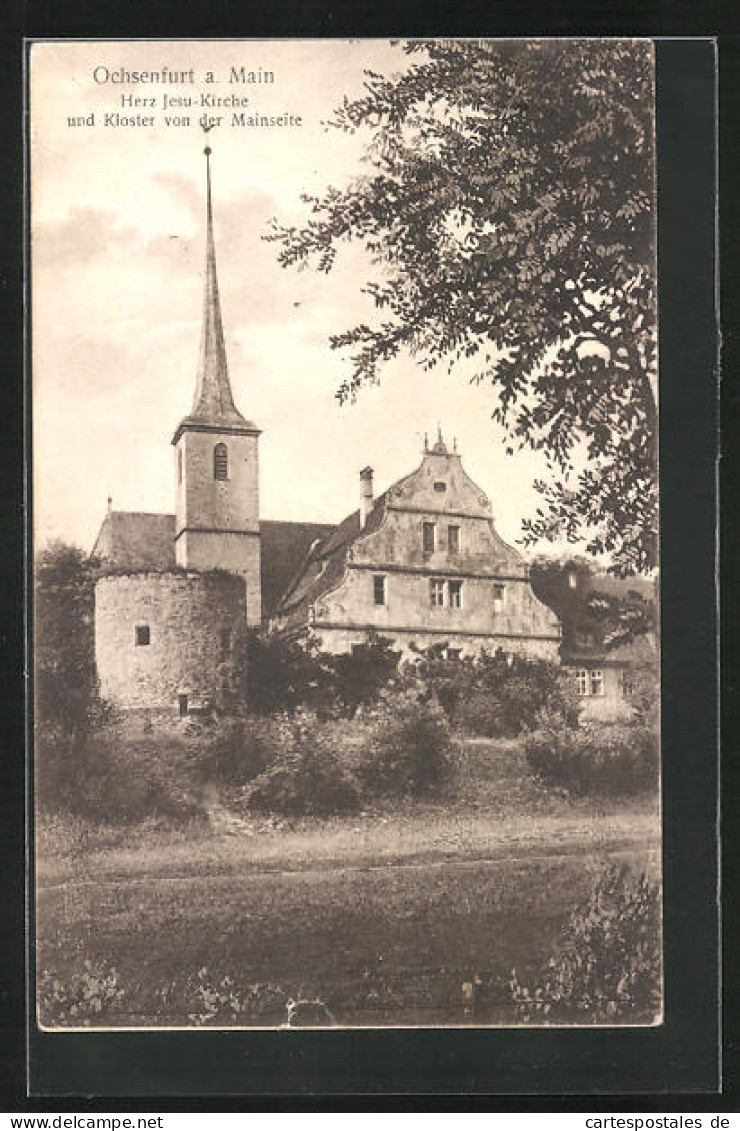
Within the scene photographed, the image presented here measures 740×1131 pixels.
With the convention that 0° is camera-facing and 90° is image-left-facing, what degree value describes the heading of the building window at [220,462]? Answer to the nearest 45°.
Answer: approximately 0°

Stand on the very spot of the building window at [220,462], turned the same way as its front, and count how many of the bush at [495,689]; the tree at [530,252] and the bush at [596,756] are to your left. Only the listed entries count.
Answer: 3
